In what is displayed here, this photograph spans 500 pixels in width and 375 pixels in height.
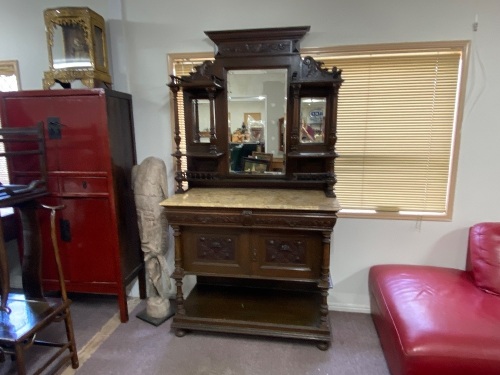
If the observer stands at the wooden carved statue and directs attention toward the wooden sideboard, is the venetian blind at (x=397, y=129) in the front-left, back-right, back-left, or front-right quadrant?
front-left

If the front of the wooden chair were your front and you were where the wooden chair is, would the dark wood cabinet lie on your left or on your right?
on your left

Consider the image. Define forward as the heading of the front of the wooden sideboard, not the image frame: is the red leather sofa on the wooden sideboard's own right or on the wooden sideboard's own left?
on the wooden sideboard's own left

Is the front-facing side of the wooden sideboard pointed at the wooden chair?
no

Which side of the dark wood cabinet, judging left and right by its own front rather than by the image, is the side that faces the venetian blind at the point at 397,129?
left

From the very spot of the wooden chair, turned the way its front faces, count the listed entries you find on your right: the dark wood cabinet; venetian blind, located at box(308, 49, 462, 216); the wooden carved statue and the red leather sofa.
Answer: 0

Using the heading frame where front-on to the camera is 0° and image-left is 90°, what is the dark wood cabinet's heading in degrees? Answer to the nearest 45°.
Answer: approximately 0°

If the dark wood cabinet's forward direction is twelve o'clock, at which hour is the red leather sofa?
The red leather sofa is roughly at 10 o'clock from the dark wood cabinet.

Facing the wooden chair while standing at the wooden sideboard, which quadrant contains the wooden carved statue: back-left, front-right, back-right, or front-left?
front-right
